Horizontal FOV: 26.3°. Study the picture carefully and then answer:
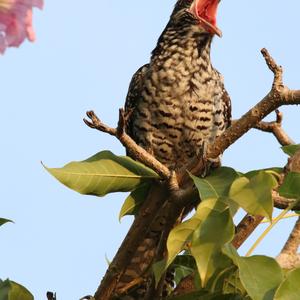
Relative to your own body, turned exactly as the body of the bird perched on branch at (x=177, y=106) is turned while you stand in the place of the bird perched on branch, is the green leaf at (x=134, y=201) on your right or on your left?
on your right

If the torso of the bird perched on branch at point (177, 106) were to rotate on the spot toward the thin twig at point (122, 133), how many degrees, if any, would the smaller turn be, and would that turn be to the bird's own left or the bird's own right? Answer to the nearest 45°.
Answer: approximately 45° to the bird's own right

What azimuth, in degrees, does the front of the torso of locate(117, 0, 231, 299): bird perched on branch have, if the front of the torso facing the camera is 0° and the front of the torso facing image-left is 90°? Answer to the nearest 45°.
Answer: approximately 315°

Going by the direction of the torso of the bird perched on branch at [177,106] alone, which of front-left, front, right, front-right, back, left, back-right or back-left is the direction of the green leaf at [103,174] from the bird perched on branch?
front-right

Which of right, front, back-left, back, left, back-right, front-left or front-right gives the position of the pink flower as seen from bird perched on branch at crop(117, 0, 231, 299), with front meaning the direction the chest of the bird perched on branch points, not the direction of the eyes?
front-right
